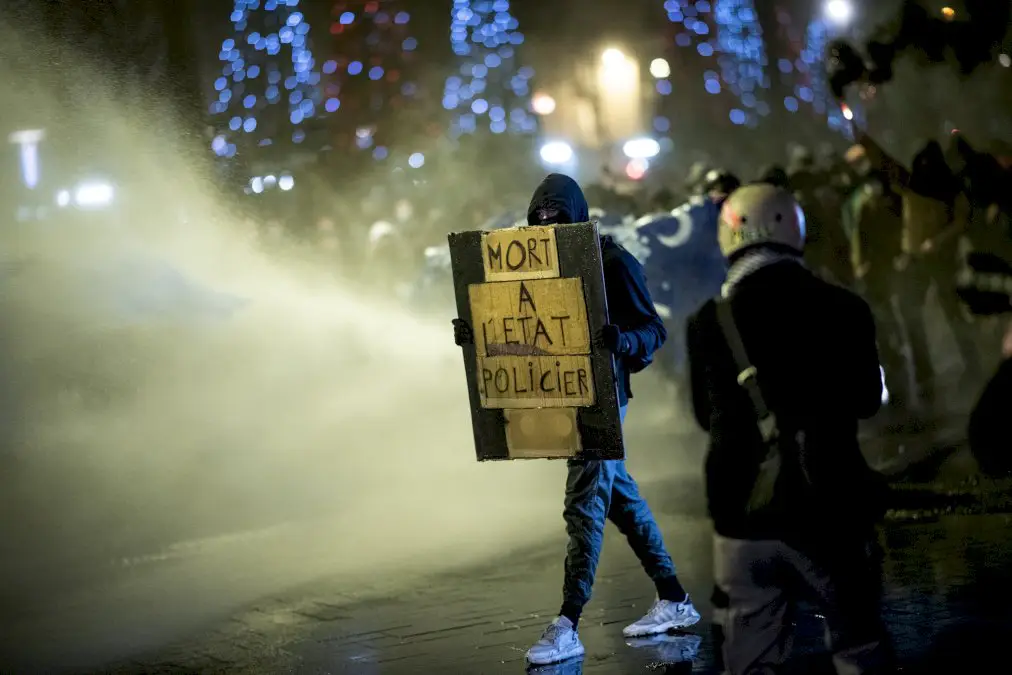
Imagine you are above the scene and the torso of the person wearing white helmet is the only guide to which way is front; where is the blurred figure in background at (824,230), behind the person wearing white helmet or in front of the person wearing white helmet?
in front

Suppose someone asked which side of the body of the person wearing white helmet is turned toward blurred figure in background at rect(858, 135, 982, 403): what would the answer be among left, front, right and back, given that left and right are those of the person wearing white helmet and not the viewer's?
front

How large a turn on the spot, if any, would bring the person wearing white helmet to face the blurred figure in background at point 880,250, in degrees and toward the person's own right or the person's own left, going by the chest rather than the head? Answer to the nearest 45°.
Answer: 0° — they already face them

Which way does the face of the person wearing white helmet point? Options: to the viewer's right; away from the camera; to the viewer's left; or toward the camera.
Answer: away from the camera

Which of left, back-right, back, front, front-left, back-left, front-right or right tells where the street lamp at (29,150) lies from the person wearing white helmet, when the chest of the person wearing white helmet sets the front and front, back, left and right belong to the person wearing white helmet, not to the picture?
front-left

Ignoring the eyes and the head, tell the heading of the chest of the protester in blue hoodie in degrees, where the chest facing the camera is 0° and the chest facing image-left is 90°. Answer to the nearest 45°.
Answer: approximately 45°

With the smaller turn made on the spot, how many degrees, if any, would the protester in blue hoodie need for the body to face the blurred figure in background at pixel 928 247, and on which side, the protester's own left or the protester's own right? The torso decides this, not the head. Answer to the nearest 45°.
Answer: approximately 180°

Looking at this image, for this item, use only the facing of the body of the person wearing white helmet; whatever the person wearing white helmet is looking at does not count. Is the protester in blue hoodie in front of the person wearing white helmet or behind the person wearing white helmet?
in front

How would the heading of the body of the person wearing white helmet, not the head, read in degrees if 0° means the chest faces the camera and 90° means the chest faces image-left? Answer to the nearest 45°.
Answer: approximately 180°

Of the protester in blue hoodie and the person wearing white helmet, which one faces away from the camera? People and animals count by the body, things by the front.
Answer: the person wearing white helmet

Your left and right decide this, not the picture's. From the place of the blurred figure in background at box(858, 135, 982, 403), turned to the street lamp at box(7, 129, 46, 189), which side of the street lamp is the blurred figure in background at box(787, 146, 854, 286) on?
right

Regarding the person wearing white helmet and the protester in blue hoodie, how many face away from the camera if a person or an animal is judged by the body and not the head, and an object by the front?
1
